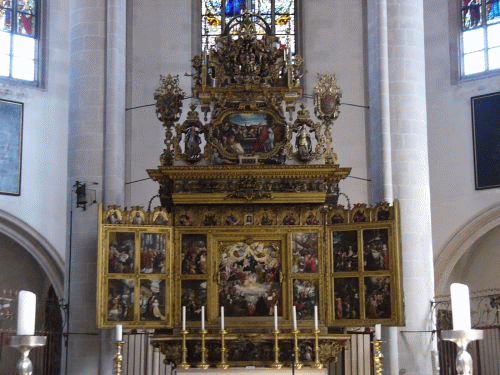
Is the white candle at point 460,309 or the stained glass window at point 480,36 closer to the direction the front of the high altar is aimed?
the white candle

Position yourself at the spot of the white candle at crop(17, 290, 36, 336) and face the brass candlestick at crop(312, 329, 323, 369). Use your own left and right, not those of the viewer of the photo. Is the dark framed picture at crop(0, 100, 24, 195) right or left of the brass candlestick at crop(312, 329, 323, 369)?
left

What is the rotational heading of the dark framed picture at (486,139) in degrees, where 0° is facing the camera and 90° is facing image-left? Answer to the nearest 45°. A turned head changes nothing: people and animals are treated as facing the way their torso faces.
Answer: approximately 45°

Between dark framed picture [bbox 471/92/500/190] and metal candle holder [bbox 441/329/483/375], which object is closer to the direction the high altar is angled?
the metal candle holder

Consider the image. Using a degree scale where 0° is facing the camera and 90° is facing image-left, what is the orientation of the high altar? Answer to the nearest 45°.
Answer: approximately 0°
